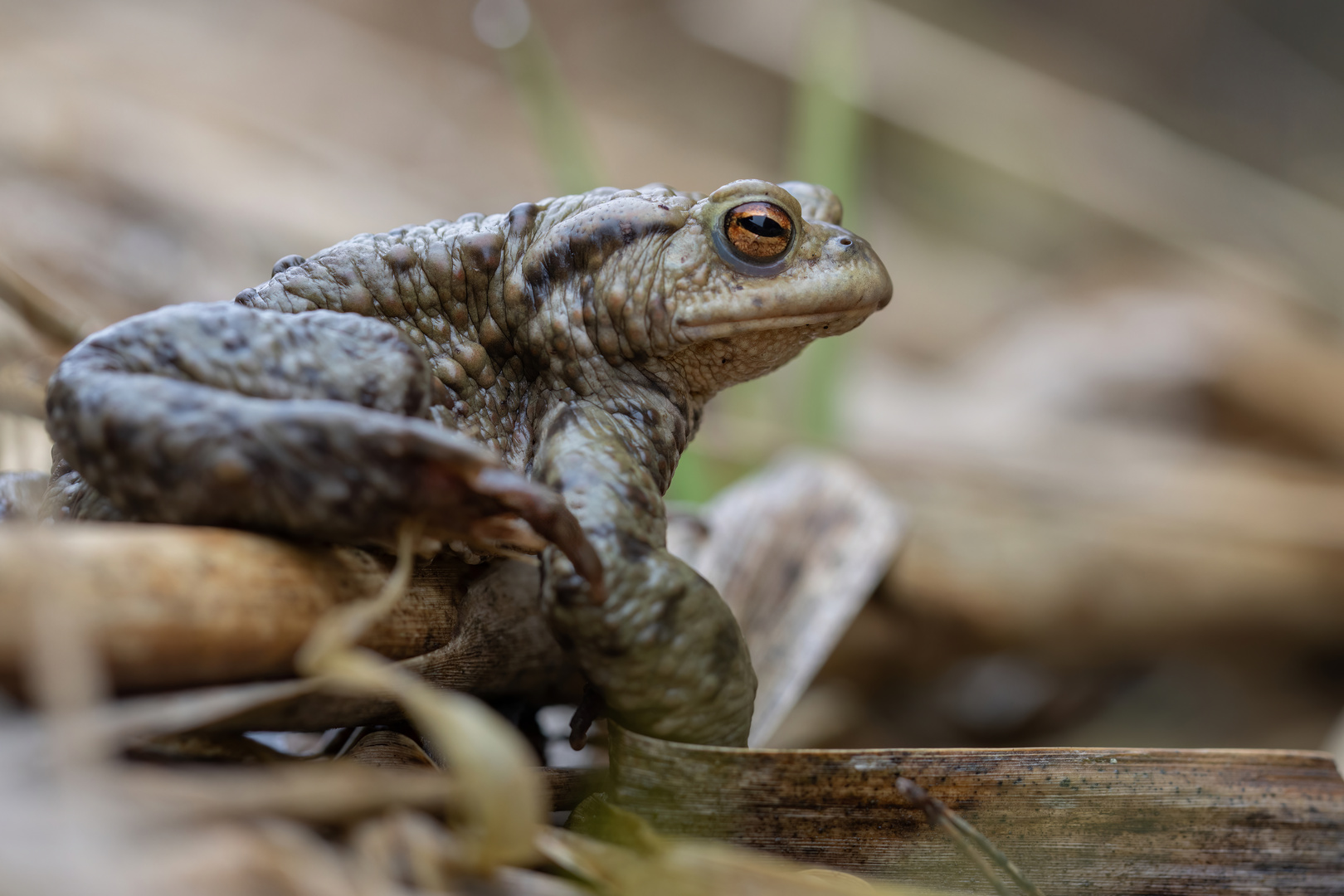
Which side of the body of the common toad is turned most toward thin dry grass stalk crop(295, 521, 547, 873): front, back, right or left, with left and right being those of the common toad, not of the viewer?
right

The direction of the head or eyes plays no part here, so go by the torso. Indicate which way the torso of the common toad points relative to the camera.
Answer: to the viewer's right
